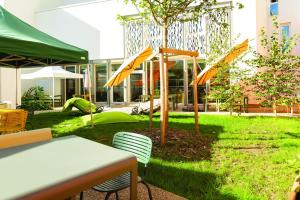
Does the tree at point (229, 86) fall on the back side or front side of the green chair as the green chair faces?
on the back side

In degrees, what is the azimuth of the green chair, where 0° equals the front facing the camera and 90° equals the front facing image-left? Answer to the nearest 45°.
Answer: approximately 45°

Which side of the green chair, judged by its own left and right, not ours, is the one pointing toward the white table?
front

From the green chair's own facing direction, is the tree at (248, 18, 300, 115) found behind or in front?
behind

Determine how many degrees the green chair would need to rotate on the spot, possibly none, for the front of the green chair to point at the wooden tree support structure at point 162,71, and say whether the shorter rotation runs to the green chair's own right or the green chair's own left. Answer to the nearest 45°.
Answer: approximately 135° to the green chair's own right
